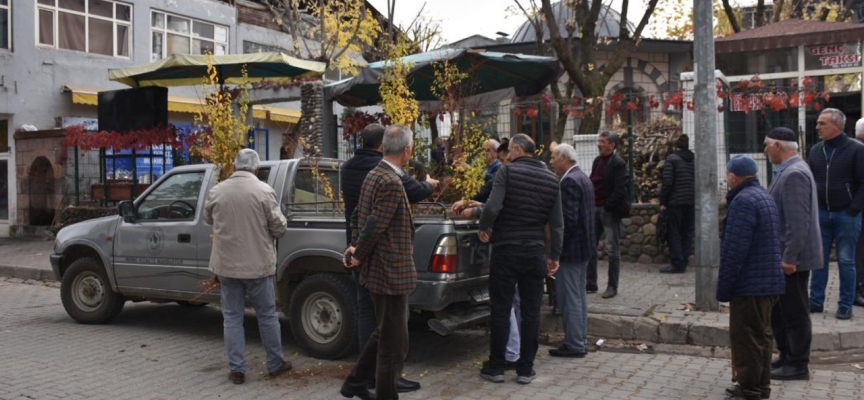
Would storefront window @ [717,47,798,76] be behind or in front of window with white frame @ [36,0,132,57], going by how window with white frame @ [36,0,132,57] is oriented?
in front

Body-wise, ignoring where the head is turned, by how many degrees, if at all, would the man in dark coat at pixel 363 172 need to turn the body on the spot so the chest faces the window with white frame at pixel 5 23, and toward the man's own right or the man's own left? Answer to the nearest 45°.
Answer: approximately 90° to the man's own left

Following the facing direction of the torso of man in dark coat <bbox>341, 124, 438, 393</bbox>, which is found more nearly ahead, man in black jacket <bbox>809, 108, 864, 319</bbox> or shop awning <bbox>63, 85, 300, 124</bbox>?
the man in black jacket

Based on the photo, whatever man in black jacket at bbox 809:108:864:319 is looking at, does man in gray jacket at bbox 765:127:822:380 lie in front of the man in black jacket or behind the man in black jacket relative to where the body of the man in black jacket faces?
in front

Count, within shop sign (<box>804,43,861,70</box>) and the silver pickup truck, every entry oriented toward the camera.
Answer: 1

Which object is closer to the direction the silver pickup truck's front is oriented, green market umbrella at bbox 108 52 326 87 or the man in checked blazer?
the green market umbrella

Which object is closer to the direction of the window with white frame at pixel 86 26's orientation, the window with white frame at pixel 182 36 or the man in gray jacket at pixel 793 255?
the man in gray jacket

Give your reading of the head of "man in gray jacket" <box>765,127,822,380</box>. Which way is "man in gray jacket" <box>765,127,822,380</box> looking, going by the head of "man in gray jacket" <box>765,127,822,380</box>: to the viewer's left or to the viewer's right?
to the viewer's left

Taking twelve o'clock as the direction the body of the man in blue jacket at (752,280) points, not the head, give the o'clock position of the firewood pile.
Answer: The firewood pile is roughly at 1 o'clock from the man in blue jacket.

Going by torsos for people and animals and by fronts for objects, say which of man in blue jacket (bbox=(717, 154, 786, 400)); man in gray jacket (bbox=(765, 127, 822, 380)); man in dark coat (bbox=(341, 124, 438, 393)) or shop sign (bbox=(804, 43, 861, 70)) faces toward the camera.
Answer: the shop sign

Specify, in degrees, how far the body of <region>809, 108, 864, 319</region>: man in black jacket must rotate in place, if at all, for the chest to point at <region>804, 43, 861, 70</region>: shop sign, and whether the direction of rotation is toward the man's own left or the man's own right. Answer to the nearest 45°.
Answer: approximately 135° to the man's own right

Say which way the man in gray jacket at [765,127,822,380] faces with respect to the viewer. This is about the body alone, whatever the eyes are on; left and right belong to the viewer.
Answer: facing to the left of the viewer

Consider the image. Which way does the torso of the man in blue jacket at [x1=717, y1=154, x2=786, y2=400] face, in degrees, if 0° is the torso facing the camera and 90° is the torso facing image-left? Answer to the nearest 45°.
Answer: approximately 135°
